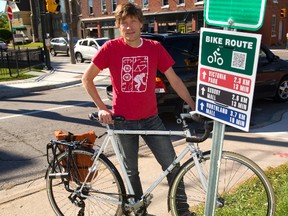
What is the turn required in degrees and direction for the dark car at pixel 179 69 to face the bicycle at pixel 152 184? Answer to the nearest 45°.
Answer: approximately 135° to its right

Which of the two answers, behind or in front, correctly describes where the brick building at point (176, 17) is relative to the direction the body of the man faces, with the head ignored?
behind

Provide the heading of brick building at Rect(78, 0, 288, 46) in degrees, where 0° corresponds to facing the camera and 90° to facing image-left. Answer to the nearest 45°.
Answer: approximately 0°

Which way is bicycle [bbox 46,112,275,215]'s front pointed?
to the viewer's right

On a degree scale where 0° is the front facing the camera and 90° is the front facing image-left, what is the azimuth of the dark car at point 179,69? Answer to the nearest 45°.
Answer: approximately 225°

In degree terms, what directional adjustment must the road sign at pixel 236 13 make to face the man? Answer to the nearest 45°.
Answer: approximately 135° to its right
